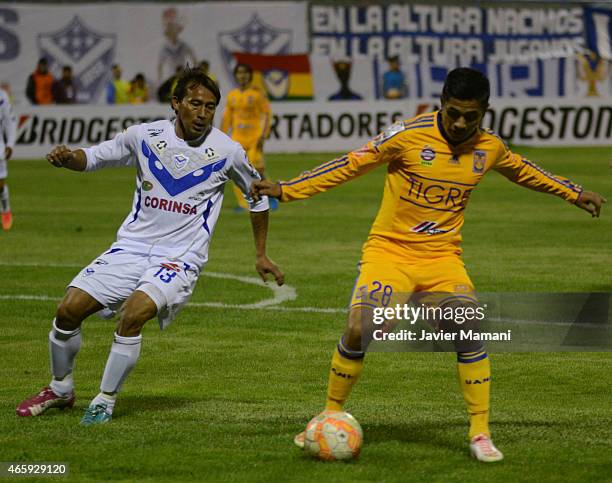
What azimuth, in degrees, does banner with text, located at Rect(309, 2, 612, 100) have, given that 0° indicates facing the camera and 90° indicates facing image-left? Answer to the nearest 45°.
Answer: approximately 0°

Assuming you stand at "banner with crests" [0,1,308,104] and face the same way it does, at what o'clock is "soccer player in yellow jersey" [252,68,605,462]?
The soccer player in yellow jersey is roughly at 12 o'clock from the banner with crests.

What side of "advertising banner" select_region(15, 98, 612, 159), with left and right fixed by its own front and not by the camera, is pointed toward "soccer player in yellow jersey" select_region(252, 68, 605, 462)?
front

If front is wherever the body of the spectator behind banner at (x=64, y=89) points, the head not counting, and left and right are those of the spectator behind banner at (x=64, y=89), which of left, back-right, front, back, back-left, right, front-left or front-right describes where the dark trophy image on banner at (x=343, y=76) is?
left

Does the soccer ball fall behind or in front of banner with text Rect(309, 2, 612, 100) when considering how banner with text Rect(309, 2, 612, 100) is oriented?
in front

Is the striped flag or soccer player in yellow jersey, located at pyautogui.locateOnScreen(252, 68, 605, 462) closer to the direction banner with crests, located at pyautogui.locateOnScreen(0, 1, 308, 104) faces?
the soccer player in yellow jersey

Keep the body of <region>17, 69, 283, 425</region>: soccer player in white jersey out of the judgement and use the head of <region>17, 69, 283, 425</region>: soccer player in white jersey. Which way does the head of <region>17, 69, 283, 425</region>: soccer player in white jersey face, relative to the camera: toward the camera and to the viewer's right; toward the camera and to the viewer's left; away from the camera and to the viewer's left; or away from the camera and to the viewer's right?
toward the camera and to the viewer's right

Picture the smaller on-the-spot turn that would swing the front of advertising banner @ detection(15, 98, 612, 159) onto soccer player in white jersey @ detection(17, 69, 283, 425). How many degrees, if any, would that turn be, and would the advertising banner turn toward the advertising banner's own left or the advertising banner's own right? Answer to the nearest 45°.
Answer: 0° — it already faces them
